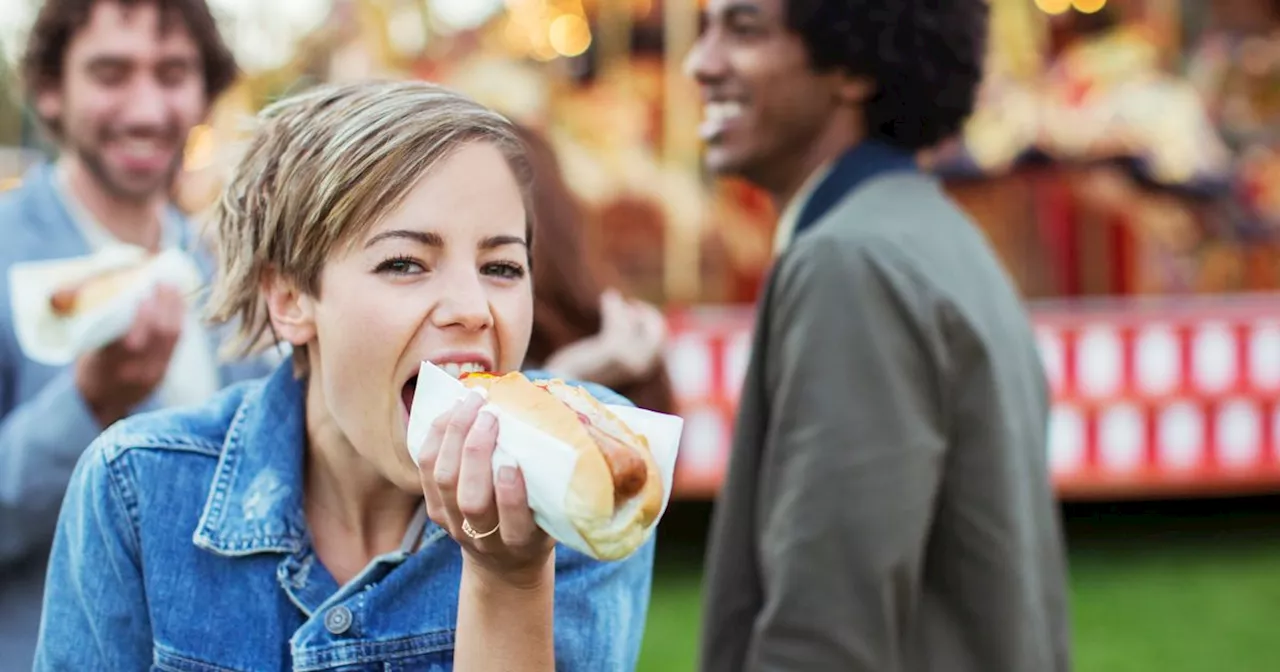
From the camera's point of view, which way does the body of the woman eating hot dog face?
toward the camera

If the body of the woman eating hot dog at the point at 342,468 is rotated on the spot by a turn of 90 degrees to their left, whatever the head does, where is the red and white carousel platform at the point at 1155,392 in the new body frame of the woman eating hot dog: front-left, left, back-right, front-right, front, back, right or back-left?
front-left

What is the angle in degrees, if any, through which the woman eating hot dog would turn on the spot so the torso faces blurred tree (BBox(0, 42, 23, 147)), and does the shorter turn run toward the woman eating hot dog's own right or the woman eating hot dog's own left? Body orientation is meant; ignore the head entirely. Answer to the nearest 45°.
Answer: approximately 180°
